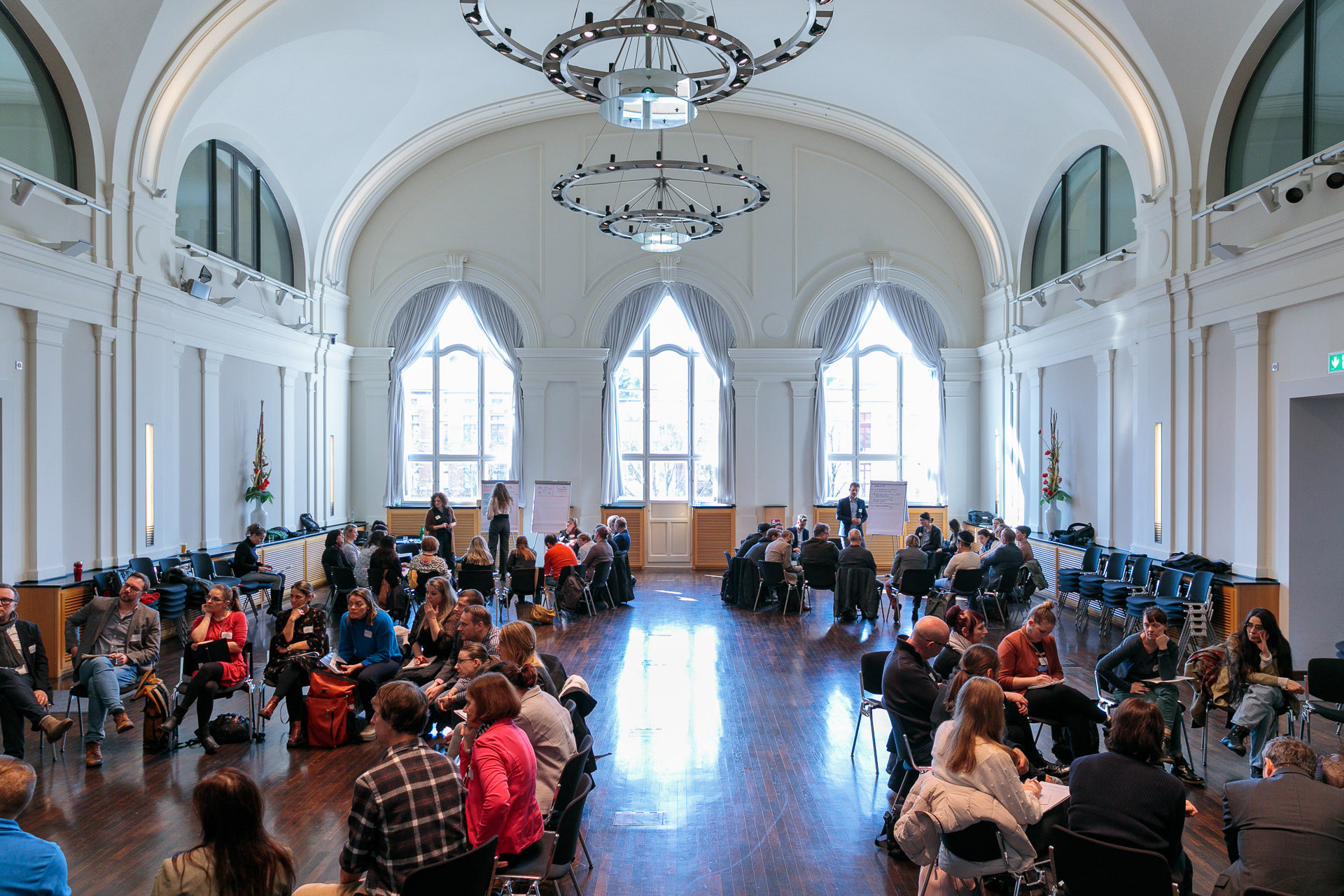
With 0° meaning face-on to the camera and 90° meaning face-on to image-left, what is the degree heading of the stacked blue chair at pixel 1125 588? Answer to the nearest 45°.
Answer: approximately 45°

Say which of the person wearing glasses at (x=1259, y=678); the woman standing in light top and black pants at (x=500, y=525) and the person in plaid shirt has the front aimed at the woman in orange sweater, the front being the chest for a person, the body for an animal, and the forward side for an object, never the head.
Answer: the person wearing glasses

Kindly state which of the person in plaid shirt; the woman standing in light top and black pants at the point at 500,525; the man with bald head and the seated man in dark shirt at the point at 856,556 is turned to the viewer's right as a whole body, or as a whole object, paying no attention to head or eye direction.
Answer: the man with bald head

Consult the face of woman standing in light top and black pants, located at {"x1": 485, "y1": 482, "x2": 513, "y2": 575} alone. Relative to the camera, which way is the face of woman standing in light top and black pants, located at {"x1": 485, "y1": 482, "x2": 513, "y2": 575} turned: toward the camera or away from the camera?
away from the camera

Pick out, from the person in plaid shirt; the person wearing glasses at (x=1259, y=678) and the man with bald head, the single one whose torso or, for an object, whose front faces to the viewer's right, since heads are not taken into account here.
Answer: the man with bald head

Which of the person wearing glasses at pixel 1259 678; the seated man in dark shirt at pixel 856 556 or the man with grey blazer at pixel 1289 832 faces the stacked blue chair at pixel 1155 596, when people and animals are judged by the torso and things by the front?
the man with grey blazer

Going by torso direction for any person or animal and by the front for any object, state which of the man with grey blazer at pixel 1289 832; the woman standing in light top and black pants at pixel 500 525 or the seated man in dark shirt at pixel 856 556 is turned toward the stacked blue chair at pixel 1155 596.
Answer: the man with grey blazer

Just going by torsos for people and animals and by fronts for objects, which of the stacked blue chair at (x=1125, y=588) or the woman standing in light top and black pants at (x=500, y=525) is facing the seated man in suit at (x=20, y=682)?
the stacked blue chair

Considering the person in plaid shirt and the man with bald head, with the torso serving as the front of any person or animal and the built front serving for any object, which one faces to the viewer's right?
the man with bald head

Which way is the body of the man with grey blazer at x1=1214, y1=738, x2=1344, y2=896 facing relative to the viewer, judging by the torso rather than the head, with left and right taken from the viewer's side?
facing away from the viewer

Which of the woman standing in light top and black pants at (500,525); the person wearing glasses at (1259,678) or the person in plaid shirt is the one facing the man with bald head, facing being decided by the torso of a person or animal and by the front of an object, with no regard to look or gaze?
the person wearing glasses
